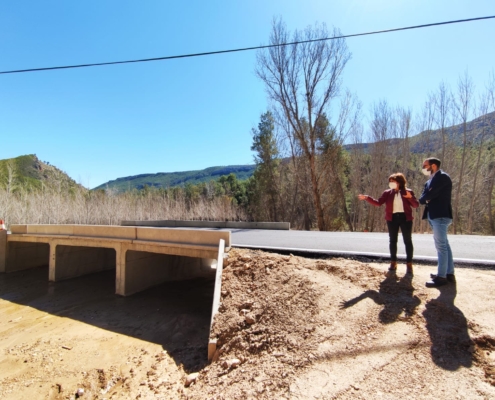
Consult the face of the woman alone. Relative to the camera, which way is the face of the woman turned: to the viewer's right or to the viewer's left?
to the viewer's left

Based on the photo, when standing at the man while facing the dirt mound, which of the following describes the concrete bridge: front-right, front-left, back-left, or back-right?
front-right

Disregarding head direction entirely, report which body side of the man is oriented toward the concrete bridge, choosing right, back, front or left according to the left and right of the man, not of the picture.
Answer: front

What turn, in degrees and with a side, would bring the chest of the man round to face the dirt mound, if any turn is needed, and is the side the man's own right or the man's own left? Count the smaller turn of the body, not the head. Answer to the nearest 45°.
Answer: approximately 45° to the man's own left

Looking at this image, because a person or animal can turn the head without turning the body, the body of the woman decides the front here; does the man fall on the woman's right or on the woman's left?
on the woman's left

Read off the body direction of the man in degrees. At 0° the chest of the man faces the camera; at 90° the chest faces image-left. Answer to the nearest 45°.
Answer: approximately 90°
